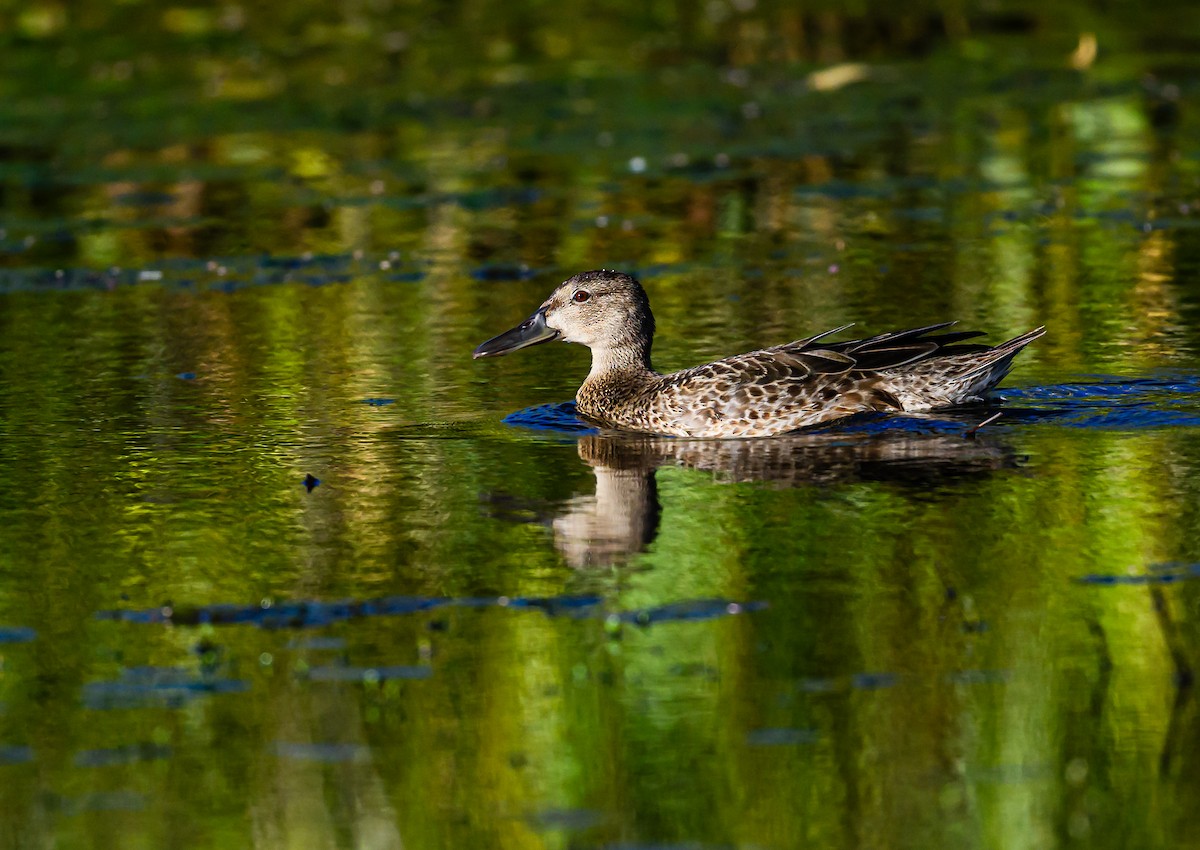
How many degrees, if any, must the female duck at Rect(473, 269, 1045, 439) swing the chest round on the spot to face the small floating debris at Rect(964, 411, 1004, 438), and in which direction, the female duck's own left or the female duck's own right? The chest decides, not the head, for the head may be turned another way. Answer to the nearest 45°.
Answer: approximately 135° to the female duck's own left

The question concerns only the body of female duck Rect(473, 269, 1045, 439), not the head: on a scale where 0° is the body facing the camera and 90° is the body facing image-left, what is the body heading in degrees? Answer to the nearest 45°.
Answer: approximately 90°
